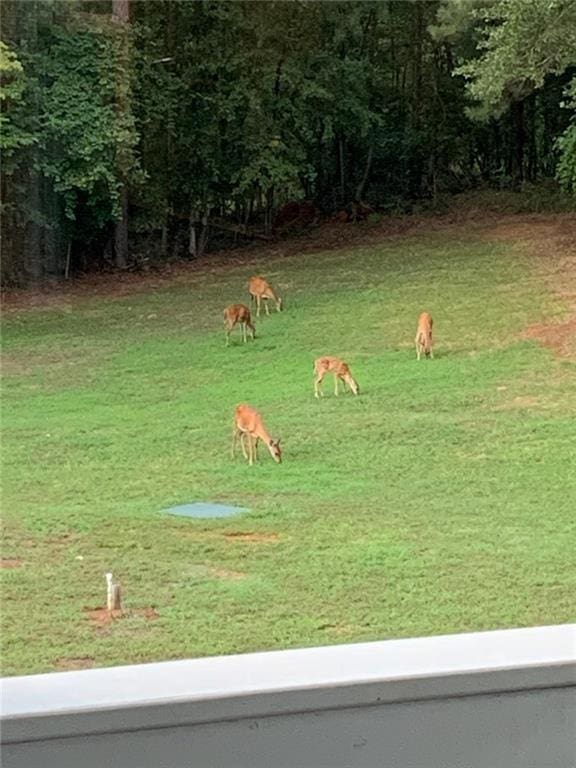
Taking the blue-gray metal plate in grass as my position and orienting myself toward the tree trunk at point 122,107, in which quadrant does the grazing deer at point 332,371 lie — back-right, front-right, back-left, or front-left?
front-right

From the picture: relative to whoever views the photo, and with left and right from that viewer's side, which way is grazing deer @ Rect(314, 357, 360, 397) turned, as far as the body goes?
facing to the right of the viewer

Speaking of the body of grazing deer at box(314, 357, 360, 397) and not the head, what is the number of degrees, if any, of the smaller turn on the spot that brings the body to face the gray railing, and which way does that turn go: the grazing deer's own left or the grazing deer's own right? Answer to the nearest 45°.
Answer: approximately 90° to the grazing deer's own right

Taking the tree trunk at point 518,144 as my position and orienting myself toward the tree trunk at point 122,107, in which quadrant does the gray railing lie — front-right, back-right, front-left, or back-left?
front-left

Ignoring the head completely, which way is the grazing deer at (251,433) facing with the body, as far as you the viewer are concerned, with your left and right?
facing the viewer and to the right of the viewer

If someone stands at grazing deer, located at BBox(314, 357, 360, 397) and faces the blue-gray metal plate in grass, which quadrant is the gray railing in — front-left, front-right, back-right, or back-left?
front-left

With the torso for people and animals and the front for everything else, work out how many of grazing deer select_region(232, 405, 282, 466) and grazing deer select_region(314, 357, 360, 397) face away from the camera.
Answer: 0
